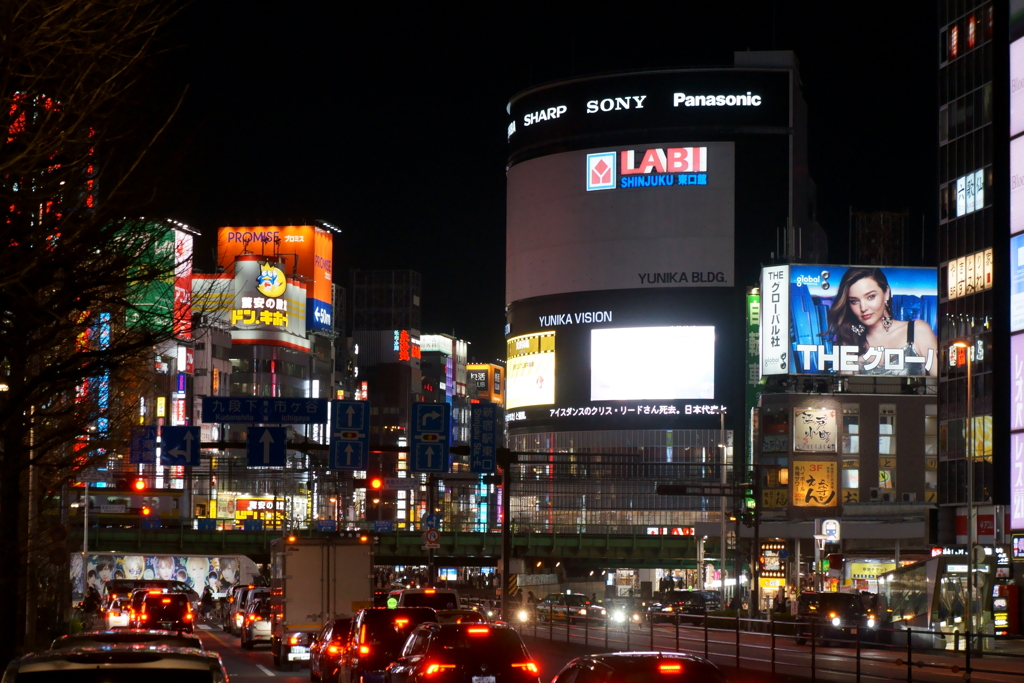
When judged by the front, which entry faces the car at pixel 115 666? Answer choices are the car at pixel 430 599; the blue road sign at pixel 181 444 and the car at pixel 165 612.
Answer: the blue road sign

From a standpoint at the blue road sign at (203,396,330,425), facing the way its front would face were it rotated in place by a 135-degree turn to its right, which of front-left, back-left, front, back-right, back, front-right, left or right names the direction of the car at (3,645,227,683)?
back-left

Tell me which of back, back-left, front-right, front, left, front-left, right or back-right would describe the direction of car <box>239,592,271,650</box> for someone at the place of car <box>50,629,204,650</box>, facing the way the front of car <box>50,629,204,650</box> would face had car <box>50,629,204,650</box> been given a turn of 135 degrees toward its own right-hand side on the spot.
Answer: back-left

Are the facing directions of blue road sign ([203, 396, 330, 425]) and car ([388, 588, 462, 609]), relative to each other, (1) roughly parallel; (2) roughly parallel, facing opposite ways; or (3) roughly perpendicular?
roughly parallel, facing opposite ways

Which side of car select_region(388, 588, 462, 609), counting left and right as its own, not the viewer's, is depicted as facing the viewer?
back

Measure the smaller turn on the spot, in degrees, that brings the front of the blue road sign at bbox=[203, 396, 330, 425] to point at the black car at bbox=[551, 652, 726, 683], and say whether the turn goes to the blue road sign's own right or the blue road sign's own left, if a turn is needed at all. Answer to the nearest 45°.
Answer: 0° — it already faces it

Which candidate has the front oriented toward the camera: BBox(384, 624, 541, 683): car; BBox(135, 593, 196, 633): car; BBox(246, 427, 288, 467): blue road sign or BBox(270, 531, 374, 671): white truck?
the blue road sign

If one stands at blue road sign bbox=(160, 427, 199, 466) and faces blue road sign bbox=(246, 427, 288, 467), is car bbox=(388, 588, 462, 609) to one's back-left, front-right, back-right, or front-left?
front-right

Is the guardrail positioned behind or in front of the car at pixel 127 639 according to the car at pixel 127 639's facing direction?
in front

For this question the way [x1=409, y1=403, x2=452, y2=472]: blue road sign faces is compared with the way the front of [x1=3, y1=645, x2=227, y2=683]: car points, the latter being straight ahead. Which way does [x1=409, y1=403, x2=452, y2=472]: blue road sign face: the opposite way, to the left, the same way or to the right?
the opposite way

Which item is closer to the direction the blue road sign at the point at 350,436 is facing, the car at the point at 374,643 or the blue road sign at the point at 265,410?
the car

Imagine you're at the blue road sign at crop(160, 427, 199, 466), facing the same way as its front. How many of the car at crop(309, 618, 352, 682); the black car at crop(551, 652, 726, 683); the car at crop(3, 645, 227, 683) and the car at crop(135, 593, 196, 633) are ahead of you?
4

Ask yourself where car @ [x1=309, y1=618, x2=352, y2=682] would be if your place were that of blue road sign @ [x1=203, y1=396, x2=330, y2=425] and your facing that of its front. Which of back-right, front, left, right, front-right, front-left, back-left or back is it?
front

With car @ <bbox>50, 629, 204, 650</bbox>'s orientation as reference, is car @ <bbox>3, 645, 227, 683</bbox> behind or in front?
behind

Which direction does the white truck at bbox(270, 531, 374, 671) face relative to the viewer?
away from the camera

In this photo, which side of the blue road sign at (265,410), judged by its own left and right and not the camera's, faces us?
front

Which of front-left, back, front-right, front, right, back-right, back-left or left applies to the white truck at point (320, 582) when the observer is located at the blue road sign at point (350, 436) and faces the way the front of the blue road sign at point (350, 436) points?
front

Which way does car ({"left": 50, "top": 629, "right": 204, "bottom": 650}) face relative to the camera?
away from the camera

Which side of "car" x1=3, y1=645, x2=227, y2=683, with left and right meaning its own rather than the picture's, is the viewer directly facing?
back

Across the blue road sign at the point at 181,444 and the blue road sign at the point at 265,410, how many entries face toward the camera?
2

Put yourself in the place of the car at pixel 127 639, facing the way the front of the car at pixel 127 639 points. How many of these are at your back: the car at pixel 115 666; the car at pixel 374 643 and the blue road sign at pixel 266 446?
1

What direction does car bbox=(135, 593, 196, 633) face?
away from the camera

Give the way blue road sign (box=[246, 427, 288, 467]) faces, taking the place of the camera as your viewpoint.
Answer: facing the viewer
